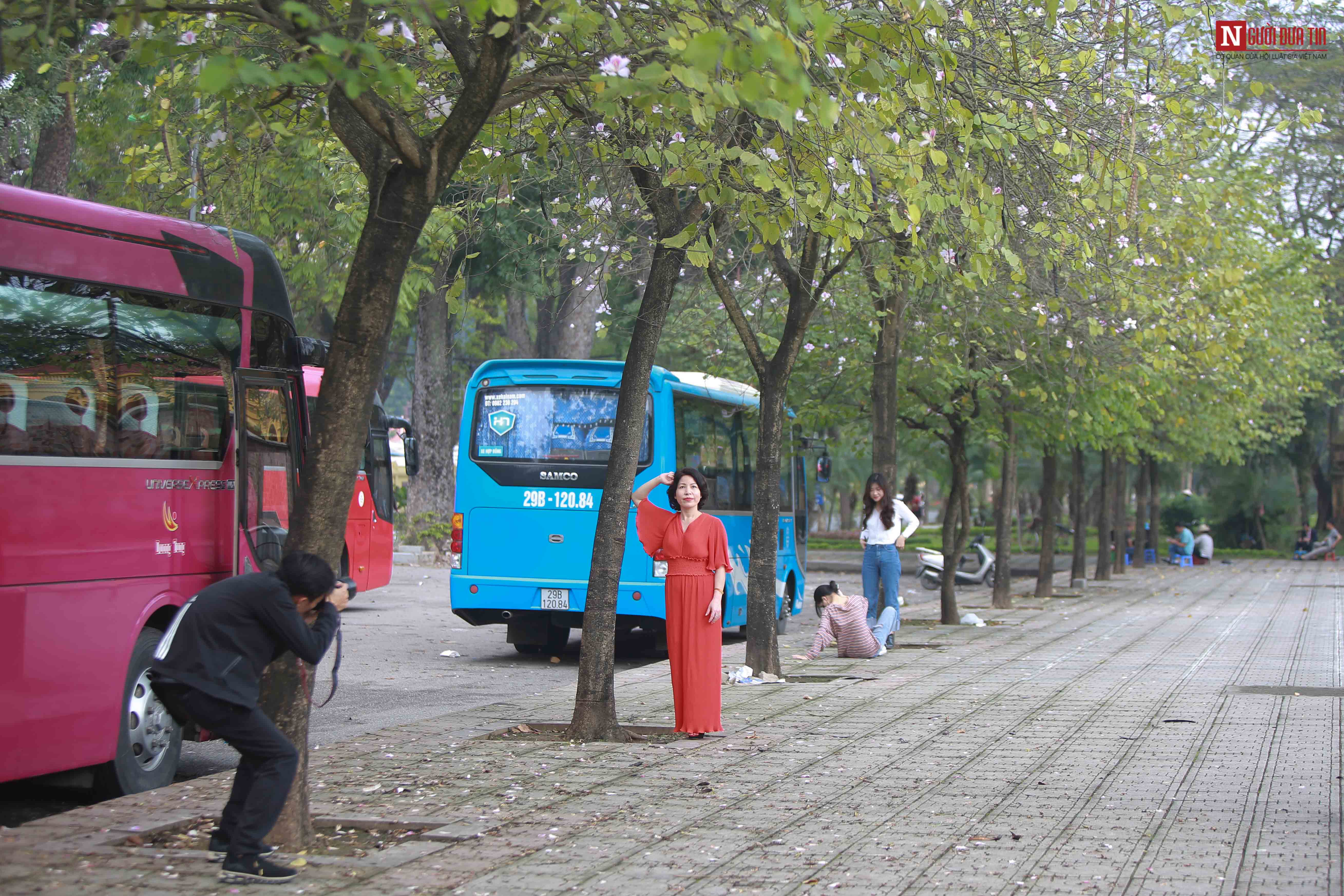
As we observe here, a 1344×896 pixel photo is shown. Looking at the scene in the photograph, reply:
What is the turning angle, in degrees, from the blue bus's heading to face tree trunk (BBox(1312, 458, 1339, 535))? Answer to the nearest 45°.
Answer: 0° — it already faces it

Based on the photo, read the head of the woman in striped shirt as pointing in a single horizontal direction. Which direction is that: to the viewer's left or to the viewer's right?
to the viewer's left

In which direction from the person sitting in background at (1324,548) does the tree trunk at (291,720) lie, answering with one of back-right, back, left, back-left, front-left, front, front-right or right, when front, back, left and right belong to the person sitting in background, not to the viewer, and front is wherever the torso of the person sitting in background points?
left

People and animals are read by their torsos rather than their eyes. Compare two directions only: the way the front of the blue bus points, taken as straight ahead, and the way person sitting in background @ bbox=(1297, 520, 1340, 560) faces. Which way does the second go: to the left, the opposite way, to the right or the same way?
to the left

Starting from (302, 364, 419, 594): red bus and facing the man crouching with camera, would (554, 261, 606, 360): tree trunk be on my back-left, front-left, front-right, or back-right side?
back-left

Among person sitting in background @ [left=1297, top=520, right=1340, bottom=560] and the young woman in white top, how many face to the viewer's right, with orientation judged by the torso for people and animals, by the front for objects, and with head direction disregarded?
0

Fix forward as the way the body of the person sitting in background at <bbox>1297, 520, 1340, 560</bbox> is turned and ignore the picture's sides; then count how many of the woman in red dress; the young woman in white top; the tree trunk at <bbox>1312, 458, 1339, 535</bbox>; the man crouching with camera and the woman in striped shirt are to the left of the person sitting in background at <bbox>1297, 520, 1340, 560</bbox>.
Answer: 4

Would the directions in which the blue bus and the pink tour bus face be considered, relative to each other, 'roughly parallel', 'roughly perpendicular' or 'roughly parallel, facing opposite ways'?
roughly parallel

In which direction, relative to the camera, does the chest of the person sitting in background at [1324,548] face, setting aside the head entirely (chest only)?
to the viewer's left
